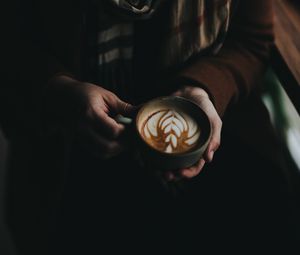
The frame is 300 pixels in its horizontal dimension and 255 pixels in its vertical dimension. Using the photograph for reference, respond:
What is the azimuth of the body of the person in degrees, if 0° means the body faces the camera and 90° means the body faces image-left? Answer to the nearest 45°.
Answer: approximately 0°
